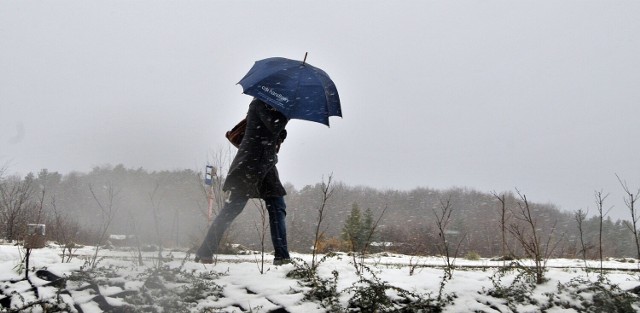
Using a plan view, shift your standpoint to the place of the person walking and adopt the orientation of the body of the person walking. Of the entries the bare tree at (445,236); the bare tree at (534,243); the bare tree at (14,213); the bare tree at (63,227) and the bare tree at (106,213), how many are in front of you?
2

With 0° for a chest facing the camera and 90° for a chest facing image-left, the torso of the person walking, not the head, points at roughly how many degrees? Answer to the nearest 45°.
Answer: approximately 270°

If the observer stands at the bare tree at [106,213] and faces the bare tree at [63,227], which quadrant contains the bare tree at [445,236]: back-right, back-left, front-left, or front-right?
back-right

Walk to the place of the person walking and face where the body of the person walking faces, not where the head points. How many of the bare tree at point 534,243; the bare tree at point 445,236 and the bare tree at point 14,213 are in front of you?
2

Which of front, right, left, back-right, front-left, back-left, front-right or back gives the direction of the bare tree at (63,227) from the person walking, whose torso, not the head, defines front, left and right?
back-left

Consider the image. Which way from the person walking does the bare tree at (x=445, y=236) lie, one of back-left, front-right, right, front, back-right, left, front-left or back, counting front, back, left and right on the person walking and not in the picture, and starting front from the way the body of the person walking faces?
front

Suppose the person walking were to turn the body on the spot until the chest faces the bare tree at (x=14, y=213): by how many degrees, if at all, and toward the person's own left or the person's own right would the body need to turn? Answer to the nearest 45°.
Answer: approximately 135° to the person's own left

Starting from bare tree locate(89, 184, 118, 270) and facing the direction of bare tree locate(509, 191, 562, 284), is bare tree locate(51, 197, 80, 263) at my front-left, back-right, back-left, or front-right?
back-left

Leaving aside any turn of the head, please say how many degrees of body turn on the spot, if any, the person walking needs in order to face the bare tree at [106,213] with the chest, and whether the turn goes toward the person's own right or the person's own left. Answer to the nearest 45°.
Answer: approximately 135° to the person's own left

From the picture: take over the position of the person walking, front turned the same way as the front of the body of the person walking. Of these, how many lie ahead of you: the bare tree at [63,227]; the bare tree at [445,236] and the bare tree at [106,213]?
1

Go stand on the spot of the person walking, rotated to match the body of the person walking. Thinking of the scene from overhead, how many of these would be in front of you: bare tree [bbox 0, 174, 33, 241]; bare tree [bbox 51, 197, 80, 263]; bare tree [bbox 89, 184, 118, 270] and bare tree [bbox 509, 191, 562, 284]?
1

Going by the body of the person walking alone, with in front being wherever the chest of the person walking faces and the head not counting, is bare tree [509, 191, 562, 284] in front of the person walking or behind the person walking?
in front

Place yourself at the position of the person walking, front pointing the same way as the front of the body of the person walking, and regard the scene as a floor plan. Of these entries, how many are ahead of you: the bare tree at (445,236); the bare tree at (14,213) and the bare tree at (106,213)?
1

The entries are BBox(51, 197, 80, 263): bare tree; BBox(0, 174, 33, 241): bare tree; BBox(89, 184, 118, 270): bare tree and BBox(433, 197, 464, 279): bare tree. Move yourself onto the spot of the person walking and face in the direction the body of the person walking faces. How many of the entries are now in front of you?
1

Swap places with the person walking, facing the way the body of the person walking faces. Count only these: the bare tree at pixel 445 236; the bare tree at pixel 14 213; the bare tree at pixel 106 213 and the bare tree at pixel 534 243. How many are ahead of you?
2
